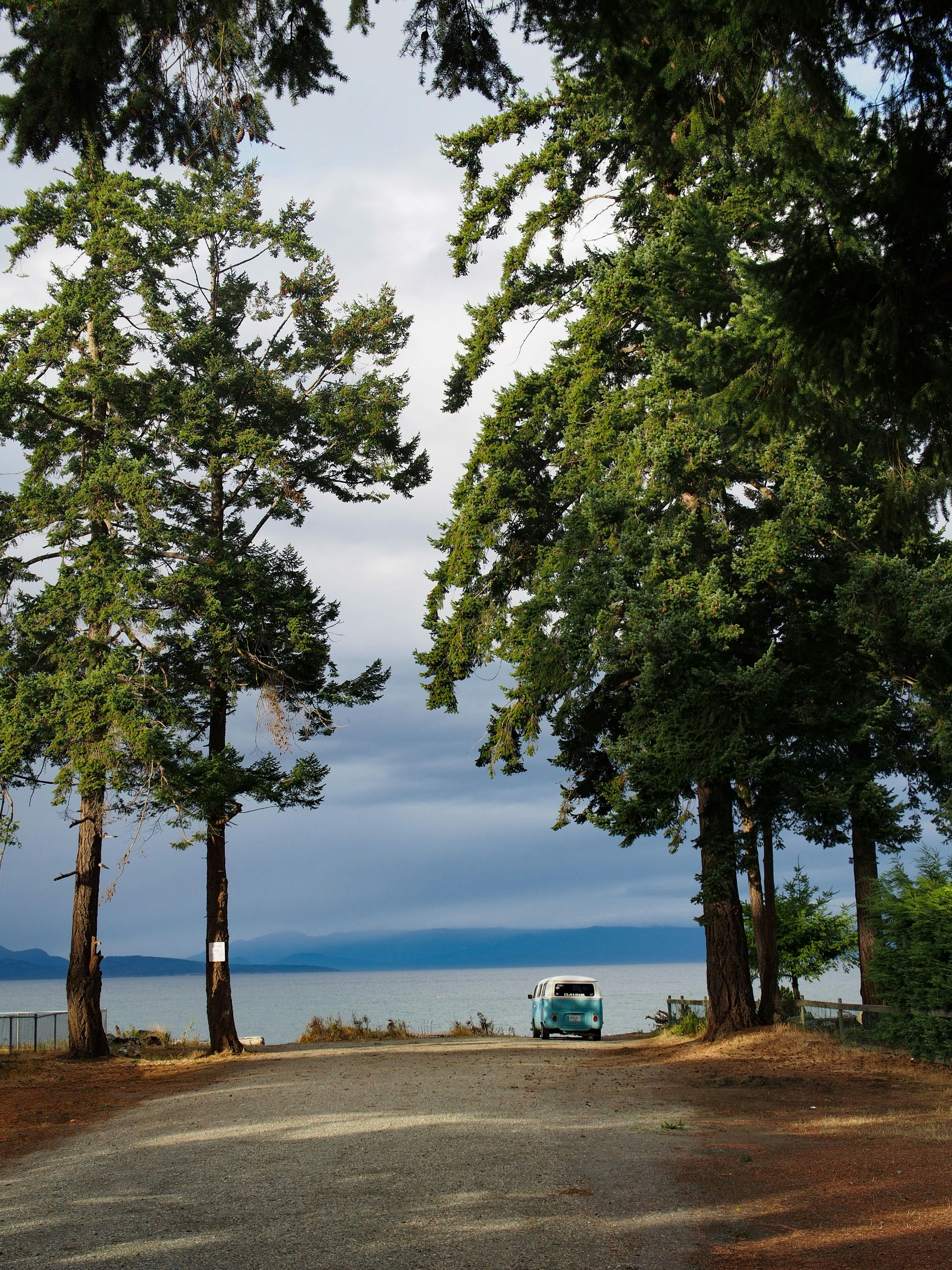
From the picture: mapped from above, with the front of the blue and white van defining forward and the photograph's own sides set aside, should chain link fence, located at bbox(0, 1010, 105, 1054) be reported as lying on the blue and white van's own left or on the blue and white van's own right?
on the blue and white van's own left

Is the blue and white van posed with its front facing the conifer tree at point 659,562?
no

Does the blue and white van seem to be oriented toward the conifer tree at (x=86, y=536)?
no

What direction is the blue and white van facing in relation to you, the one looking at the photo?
facing away from the viewer

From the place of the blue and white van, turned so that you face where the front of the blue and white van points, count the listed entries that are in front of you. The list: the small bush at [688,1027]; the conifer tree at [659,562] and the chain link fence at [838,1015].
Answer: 0

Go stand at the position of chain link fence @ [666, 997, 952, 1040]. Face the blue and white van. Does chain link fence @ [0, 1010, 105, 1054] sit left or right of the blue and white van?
left

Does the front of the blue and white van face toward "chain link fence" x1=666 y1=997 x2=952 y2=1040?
no
